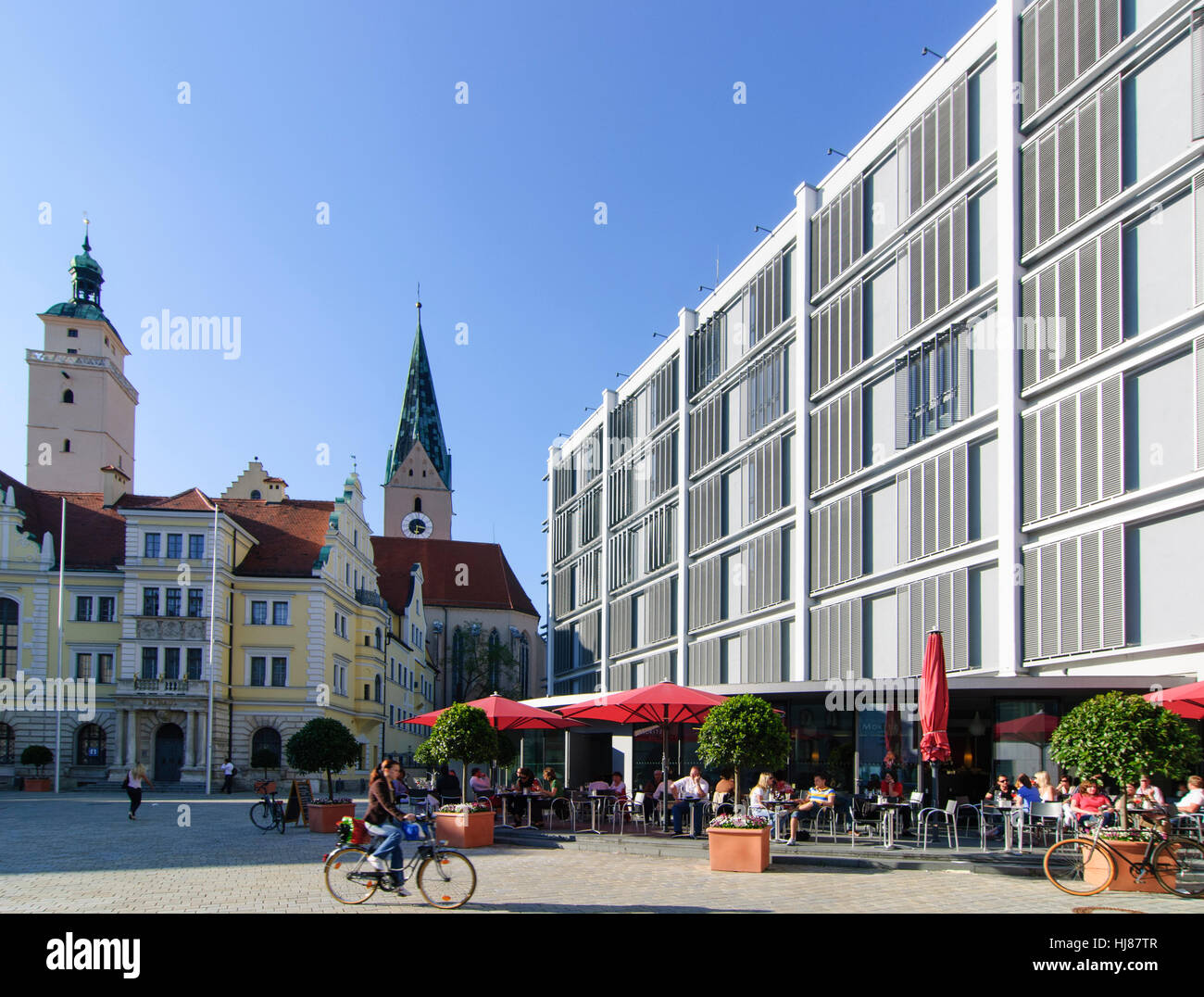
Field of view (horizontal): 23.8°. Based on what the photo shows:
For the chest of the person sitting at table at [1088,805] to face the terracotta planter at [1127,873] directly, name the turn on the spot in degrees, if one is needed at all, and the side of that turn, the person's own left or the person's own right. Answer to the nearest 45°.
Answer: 0° — they already face it

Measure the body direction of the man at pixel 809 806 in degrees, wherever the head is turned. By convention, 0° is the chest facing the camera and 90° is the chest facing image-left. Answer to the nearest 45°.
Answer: approximately 45°

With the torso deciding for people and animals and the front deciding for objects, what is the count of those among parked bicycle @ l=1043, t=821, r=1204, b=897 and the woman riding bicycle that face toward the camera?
0

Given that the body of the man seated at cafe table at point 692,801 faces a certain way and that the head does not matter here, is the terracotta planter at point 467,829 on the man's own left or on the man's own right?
on the man's own right

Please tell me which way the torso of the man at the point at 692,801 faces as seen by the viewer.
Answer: toward the camera

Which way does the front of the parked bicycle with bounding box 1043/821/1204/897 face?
to the viewer's left

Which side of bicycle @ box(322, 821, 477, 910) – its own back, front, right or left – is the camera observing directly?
right
